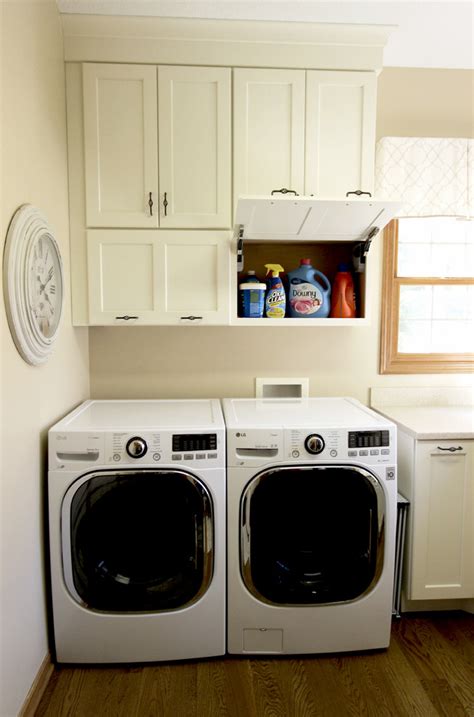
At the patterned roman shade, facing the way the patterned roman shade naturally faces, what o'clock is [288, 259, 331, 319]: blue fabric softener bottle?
The blue fabric softener bottle is roughly at 2 o'clock from the patterned roman shade.

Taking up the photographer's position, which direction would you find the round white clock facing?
facing to the right of the viewer

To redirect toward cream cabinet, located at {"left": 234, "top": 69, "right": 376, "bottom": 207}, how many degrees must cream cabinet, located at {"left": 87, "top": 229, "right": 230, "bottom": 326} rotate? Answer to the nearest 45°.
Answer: approximately 90° to its left

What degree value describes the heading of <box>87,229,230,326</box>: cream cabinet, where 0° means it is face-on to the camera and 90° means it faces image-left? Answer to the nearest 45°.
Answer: approximately 0°

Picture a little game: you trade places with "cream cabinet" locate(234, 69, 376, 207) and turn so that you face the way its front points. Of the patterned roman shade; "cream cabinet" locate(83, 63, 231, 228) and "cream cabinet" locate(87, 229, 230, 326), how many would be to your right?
2

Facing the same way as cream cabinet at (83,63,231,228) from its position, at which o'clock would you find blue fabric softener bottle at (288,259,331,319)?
The blue fabric softener bottle is roughly at 9 o'clock from the cream cabinet.

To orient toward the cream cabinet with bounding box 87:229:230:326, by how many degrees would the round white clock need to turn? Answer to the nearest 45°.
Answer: approximately 45° to its left
